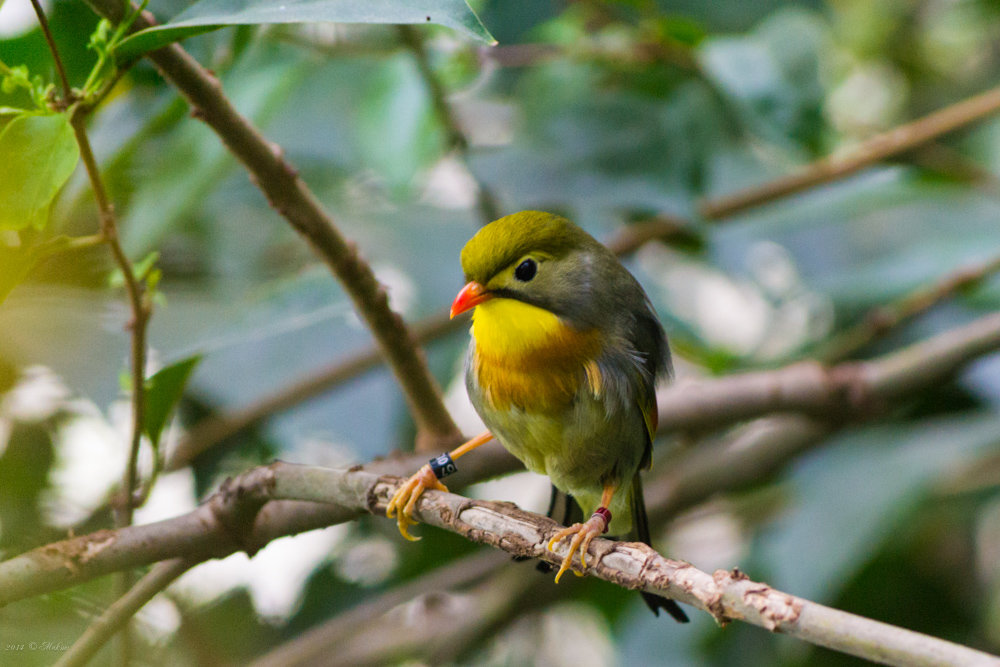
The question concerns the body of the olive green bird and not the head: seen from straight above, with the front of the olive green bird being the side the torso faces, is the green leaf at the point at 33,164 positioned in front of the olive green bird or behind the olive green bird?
in front

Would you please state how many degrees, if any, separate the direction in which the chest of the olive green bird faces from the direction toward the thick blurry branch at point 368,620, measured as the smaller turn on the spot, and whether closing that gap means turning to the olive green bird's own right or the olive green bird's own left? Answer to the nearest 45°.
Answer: approximately 90° to the olive green bird's own right

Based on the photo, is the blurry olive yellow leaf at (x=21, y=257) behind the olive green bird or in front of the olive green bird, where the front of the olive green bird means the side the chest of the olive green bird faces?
in front

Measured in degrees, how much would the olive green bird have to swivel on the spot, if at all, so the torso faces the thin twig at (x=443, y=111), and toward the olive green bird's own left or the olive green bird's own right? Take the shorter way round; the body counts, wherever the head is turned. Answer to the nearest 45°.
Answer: approximately 135° to the olive green bird's own right

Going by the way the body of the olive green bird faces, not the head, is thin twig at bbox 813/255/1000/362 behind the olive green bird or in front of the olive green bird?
behind

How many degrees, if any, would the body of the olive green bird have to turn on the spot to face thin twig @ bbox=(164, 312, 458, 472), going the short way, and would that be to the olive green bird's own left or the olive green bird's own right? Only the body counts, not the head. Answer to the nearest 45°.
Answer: approximately 90° to the olive green bird's own right

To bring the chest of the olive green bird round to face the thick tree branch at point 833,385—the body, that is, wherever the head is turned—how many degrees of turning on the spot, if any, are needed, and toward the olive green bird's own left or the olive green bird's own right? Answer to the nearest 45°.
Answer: approximately 180°

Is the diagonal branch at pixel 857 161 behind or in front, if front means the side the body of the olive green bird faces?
behind

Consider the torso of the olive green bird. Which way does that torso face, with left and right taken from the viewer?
facing the viewer and to the left of the viewer

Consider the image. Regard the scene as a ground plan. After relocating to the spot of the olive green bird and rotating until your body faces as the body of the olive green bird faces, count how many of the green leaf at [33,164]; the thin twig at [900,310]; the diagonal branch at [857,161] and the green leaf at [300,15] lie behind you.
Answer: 2
